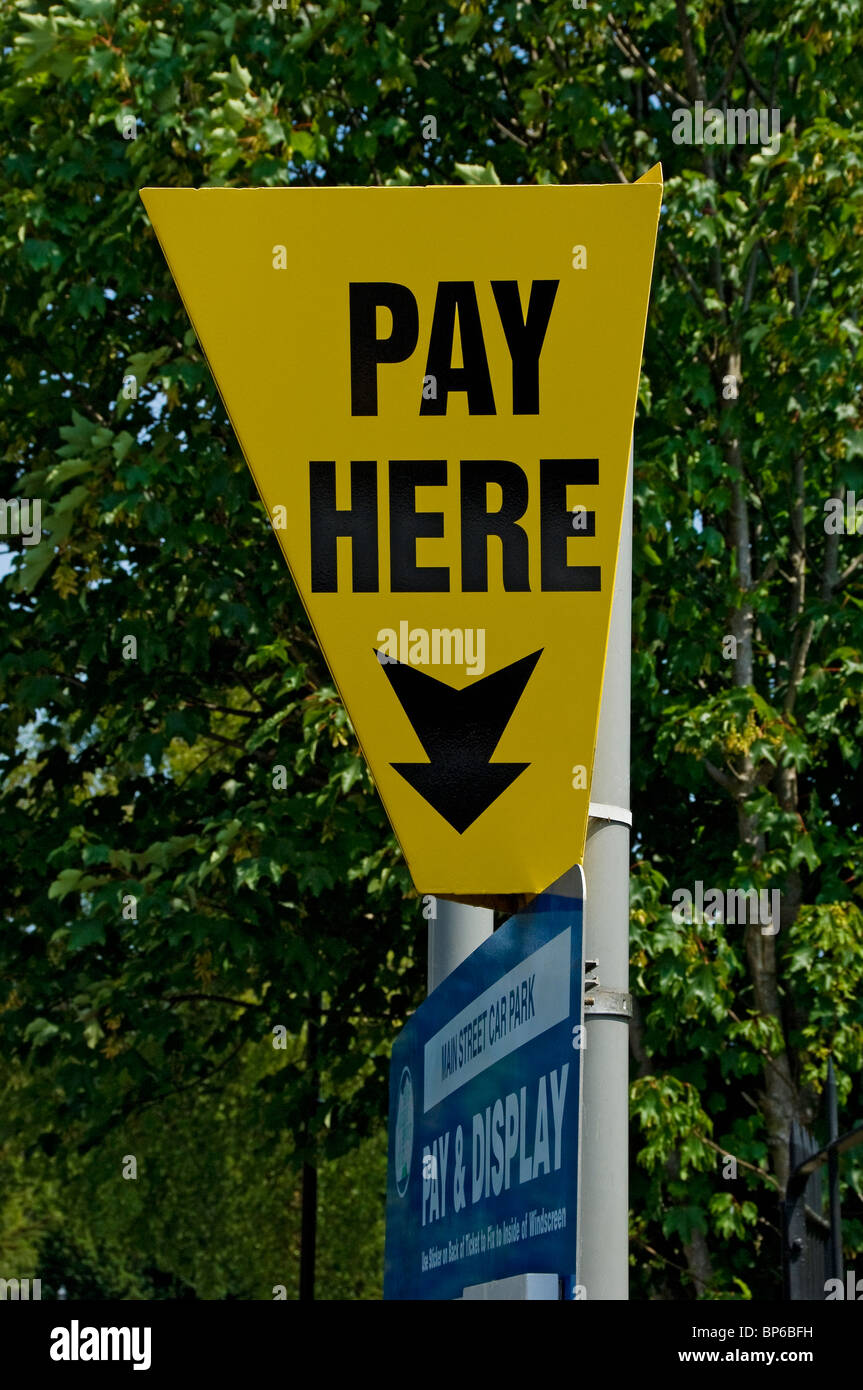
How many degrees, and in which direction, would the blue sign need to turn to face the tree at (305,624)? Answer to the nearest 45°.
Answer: approximately 135° to its right

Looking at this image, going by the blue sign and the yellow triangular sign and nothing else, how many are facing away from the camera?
0

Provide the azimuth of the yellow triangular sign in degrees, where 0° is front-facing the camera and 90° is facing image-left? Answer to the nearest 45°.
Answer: approximately 0°

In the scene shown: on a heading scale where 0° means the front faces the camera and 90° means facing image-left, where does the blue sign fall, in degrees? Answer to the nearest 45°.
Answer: approximately 45°
